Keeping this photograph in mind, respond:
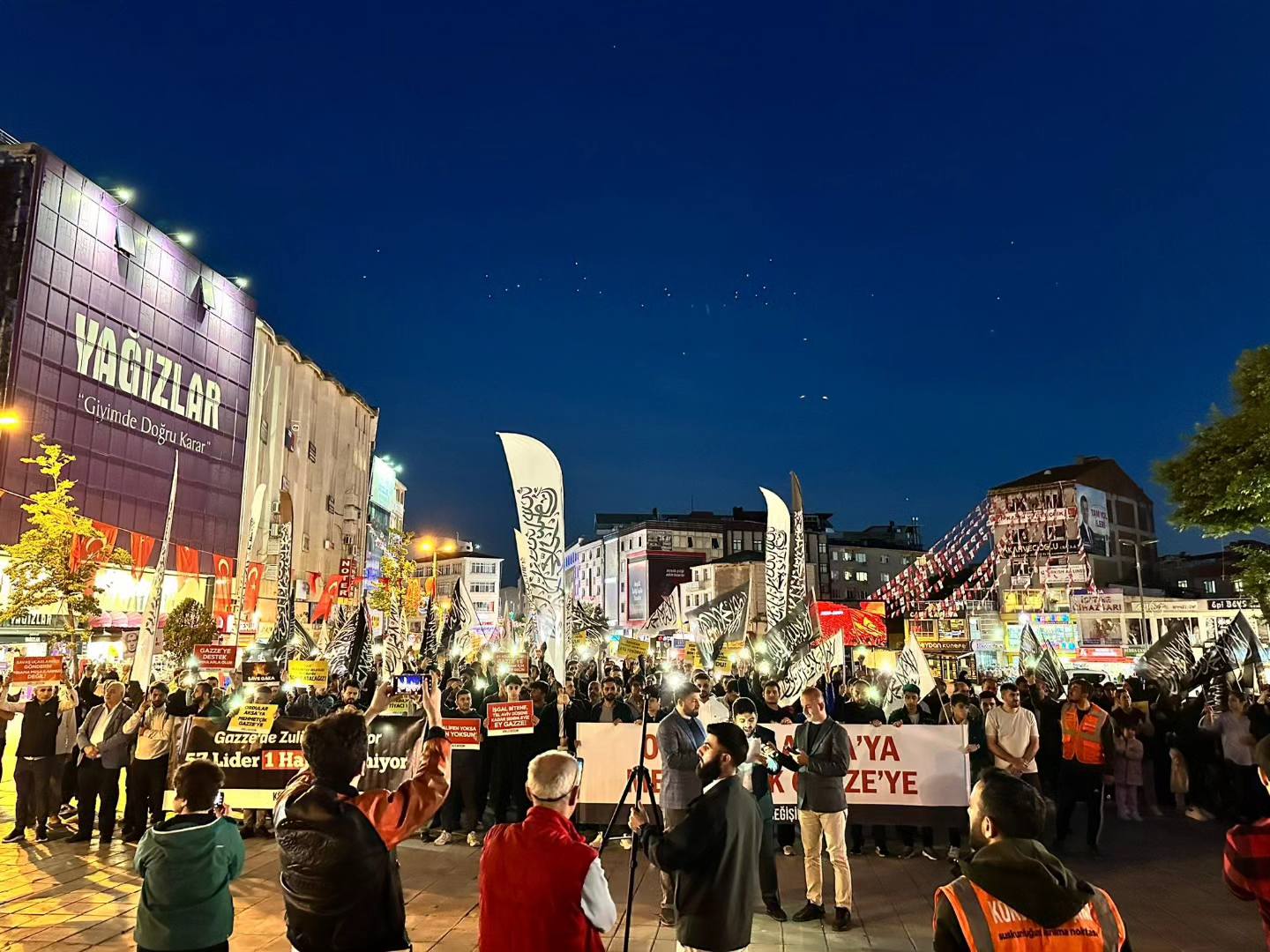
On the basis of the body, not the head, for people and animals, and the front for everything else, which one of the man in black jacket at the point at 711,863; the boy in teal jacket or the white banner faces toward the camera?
the white banner

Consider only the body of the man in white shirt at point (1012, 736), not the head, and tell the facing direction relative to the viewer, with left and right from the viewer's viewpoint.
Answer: facing the viewer and to the right of the viewer

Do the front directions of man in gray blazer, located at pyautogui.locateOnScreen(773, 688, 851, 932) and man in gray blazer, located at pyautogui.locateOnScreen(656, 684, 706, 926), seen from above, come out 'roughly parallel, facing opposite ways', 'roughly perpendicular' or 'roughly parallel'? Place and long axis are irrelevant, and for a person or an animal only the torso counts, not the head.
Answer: roughly perpendicular

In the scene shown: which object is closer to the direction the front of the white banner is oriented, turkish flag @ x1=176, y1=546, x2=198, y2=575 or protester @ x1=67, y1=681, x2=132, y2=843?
the protester

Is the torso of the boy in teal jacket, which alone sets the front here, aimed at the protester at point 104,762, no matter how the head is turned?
yes

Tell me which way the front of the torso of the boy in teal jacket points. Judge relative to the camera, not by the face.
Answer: away from the camera

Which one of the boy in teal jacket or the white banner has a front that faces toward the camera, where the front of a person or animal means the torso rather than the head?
the white banner

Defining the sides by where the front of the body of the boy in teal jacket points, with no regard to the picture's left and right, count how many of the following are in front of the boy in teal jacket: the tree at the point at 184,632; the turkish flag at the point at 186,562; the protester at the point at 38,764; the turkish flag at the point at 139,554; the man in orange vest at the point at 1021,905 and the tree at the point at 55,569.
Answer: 5

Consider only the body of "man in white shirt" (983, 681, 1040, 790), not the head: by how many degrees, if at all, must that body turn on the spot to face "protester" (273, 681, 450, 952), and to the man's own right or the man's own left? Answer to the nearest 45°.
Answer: approximately 45° to the man's own right

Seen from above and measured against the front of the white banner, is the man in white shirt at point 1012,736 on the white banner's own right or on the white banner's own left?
on the white banner's own left

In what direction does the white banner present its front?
toward the camera

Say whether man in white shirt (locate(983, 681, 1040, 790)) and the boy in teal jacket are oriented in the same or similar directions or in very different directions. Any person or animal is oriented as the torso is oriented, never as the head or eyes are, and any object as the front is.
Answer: very different directions

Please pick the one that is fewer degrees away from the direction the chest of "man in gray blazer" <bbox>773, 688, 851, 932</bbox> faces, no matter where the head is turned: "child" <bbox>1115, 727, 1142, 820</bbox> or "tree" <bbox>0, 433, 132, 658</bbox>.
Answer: the tree

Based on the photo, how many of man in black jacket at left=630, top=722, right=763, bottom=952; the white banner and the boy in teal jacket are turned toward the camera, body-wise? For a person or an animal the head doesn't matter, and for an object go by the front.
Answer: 1

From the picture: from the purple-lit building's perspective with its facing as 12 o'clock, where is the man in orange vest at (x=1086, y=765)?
The man in orange vest is roughly at 1 o'clock from the purple-lit building.

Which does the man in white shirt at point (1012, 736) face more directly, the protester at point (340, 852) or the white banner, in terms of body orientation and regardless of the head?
the protester

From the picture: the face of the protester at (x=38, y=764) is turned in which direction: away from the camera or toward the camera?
toward the camera

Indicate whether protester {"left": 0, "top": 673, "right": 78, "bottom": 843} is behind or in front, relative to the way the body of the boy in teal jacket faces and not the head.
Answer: in front
